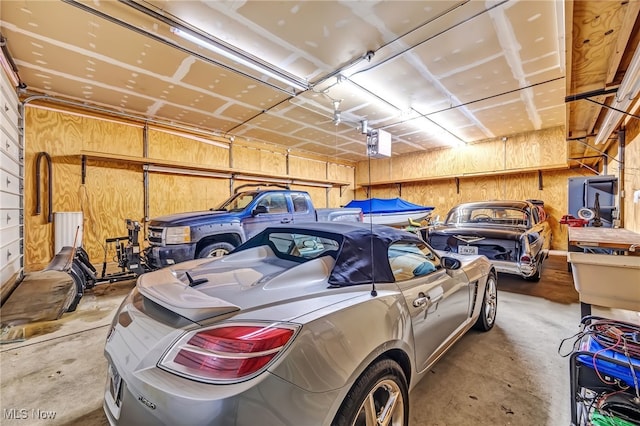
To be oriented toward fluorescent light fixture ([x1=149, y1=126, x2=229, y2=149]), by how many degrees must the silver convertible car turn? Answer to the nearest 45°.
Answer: approximately 90° to its left

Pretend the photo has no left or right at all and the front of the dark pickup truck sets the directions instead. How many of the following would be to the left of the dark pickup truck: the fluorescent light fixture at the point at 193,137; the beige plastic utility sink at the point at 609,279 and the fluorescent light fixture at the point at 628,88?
2

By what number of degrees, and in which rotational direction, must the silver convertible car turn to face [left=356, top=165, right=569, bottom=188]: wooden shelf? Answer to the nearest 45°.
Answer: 0° — it already faces it

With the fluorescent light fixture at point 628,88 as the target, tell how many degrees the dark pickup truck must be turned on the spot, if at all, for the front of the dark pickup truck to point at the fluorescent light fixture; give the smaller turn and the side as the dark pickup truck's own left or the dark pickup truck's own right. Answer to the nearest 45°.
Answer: approximately 90° to the dark pickup truck's own left

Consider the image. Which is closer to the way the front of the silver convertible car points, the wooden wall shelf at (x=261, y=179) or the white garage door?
the wooden wall shelf

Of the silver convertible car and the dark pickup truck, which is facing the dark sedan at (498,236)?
the silver convertible car

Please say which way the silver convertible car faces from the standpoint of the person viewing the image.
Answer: facing away from the viewer and to the right of the viewer

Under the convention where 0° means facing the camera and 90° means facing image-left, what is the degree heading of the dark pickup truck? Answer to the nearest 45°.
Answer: approximately 45°

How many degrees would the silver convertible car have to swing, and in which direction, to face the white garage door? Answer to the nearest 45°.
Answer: approximately 90° to its left

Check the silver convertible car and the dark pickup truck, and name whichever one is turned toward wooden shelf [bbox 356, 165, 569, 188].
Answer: the silver convertible car
